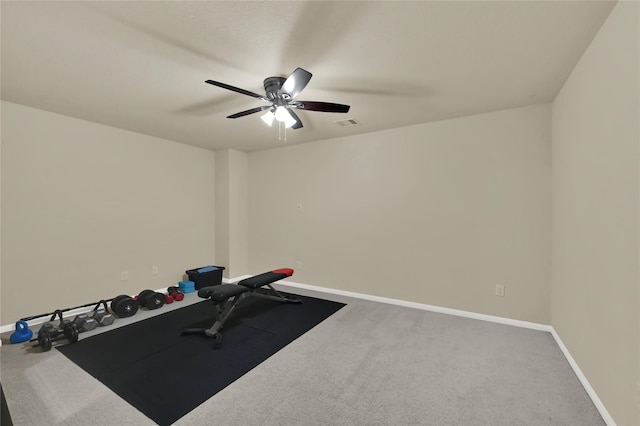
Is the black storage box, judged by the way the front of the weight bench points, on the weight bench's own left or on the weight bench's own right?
on the weight bench's own right

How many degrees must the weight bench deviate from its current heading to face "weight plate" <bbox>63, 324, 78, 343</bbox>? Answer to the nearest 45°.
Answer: approximately 45° to its right

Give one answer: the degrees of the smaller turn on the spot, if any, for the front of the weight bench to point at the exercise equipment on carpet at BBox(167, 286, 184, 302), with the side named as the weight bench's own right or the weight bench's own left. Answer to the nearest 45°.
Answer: approximately 90° to the weight bench's own right

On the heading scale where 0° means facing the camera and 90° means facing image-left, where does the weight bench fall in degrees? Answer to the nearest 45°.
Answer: approximately 45°

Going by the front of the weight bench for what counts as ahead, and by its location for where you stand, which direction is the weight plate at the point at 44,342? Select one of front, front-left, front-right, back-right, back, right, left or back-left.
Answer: front-right

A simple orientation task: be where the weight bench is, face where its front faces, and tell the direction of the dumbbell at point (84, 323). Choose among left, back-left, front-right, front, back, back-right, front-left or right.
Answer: front-right

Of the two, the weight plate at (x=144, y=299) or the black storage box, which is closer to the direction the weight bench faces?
the weight plate

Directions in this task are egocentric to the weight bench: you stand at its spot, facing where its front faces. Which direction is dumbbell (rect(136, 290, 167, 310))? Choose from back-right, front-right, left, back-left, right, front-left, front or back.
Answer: right
